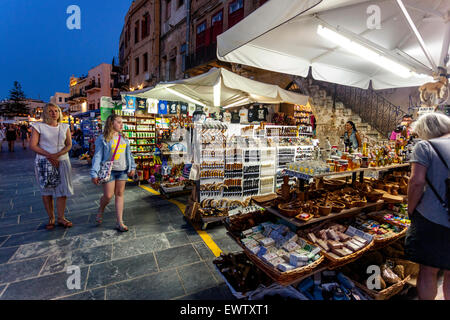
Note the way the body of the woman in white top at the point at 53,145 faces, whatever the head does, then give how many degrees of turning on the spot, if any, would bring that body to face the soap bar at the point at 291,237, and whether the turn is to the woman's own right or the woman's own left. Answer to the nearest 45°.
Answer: approximately 45° to the woman's own left

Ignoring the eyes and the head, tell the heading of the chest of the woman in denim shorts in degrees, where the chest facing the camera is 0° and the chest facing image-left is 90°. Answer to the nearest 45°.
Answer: approximately 315°

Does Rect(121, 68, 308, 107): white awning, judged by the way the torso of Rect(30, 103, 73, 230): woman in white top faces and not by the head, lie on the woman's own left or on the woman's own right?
on the woman's own left

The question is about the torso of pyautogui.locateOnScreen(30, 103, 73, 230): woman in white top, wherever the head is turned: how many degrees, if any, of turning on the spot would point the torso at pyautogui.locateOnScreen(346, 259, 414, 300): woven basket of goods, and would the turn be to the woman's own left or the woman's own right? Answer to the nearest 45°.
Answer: approximately 45° to the woman's own left
